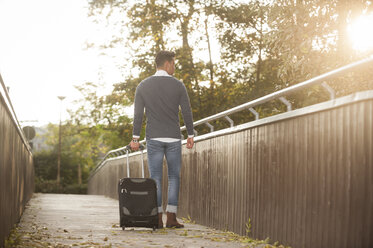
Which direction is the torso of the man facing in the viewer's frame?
away from the camera

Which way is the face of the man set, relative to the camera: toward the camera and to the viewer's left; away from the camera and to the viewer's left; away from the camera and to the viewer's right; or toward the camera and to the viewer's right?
away from the camera and to the viewer's right
